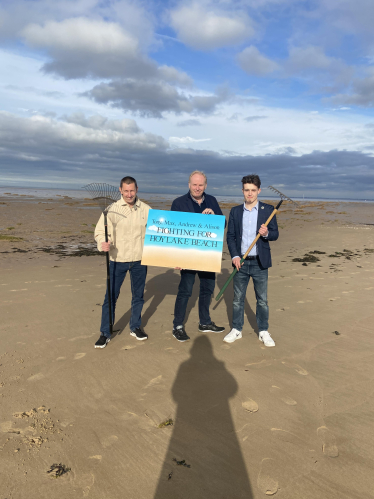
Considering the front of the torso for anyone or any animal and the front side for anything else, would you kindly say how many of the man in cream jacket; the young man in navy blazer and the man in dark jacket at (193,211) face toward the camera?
3

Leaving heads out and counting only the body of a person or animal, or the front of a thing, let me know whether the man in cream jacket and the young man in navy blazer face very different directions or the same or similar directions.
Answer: same or similar directions

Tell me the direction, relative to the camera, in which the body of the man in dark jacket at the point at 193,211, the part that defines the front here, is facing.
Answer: toward the camera

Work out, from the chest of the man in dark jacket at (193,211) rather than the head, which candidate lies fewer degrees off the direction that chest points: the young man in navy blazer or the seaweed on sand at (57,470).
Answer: the seaweed on sand

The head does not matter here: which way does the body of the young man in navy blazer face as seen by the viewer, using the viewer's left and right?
facing the viewer

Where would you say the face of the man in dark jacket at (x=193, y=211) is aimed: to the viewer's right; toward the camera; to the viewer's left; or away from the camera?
toward the camera

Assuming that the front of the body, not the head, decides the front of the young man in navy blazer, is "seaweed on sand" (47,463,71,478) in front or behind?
in front

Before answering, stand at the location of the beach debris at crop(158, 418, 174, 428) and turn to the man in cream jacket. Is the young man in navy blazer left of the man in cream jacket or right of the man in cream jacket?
right

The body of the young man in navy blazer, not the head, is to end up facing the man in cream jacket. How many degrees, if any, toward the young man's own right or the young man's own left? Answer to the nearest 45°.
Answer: approximately 90° to the young man's own right

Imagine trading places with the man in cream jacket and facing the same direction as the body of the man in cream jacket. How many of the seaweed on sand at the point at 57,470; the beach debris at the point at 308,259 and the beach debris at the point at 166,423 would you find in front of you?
2

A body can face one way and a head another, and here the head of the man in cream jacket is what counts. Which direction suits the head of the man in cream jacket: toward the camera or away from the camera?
toward the camera

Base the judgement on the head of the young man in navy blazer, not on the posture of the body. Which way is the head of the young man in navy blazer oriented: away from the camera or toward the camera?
toward the camera

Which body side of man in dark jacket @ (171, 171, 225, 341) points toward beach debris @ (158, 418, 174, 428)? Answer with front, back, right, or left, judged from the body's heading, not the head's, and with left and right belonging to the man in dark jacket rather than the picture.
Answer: front

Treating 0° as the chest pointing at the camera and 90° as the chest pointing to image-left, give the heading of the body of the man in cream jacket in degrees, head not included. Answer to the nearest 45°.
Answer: approximately 0°

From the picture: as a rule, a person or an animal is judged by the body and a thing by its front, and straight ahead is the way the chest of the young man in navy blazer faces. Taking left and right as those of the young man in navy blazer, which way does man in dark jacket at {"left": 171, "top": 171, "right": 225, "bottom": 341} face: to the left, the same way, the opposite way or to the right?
the same way

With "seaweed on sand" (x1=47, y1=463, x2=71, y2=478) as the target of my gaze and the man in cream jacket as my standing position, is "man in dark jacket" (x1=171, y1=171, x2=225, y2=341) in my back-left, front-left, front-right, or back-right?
back-left

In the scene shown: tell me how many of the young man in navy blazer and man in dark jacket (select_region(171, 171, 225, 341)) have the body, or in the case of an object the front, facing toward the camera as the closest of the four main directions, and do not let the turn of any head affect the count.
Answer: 2

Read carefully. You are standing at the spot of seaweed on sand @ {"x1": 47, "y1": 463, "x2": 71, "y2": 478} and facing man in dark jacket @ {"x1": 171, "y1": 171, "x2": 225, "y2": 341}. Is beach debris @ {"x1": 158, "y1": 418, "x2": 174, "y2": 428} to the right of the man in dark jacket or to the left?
right

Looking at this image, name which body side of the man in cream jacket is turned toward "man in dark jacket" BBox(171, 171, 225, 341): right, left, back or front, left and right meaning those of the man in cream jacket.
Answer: left

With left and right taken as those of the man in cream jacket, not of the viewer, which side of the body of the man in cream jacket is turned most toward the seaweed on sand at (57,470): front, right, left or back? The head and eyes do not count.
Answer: front
